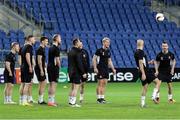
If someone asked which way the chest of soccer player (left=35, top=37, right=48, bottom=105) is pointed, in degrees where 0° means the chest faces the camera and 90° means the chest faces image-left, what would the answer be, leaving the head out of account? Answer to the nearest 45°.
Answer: approximately 270°

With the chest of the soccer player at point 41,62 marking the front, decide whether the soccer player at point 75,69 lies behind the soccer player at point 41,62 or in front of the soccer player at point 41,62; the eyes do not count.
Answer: in front

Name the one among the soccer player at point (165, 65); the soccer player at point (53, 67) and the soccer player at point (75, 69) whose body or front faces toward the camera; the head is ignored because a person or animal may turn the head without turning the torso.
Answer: the soccer player at point (165, 65)

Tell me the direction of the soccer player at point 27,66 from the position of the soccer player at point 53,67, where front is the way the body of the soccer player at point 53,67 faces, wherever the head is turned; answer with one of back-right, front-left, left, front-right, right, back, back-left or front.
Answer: back

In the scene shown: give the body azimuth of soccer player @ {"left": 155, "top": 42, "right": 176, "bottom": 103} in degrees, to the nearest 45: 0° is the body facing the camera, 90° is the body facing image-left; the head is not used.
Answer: approximately 0°

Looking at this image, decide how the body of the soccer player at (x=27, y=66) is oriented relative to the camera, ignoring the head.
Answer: to the viewer's right

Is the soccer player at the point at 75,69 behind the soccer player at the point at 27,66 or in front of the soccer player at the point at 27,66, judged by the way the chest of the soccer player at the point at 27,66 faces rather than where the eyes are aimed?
in front

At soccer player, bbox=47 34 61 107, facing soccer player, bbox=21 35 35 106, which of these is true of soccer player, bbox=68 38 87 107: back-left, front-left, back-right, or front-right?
back-left
